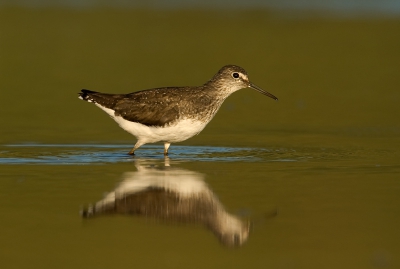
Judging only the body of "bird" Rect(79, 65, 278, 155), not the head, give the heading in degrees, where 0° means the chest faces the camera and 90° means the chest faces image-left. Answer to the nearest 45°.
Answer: approximately 270°
